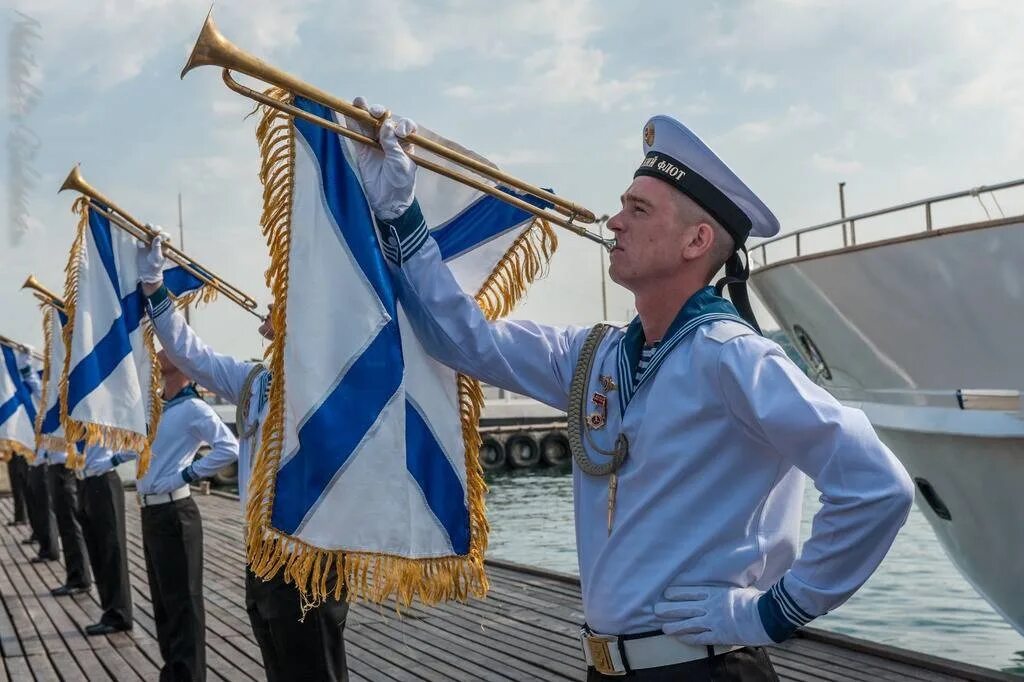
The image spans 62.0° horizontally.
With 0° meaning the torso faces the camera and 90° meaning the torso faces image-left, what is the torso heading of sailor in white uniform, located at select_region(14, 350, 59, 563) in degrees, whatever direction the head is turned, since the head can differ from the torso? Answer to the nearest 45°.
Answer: approximately 90°

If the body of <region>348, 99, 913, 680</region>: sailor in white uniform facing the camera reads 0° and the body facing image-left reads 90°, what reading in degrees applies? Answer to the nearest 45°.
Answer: approximately 45°

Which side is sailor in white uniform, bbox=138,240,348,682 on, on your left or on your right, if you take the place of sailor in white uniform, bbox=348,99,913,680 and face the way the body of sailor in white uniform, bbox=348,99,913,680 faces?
on your right

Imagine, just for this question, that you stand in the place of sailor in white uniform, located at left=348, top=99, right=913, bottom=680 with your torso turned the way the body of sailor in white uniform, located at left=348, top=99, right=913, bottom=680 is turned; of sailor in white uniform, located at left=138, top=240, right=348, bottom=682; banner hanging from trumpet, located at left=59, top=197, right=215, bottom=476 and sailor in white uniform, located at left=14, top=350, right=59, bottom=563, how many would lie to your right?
3

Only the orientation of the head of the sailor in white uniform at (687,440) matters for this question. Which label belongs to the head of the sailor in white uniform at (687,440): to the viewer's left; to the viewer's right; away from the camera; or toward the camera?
to the viewer's left

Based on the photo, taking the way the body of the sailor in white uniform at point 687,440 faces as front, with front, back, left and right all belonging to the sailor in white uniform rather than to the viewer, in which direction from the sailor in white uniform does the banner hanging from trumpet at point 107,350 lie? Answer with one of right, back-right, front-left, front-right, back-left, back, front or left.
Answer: right

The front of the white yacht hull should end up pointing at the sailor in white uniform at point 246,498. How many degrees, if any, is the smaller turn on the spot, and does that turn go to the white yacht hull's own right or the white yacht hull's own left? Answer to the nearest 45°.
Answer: approximately 45° to the white yacht hull's own left

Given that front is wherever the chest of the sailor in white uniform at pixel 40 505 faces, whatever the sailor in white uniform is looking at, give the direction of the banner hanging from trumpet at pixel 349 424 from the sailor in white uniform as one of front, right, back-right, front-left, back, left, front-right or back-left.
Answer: left

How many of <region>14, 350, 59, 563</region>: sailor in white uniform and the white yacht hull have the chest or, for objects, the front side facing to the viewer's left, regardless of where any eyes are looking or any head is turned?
2

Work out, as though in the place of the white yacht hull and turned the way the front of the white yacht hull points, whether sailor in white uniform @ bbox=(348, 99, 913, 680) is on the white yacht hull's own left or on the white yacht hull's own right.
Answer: on the white yacht hull's own left

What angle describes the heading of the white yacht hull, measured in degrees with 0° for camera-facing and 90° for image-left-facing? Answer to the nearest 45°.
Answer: approximately 90°
